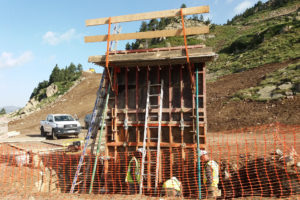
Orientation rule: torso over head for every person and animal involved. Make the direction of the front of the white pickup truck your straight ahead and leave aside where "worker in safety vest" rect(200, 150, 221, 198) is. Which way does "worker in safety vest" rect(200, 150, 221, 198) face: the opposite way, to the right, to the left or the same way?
the opposite way

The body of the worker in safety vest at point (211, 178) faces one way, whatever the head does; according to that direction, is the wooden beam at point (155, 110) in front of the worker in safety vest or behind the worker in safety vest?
in front

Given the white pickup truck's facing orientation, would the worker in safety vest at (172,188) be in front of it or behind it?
in front

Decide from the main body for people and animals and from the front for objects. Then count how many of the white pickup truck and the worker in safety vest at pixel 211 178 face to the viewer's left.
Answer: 1

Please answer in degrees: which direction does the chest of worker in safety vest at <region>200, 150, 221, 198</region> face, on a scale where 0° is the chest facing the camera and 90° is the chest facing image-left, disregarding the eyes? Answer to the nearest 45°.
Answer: approximately 90°

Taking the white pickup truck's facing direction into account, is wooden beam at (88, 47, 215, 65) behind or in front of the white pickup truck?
in front
